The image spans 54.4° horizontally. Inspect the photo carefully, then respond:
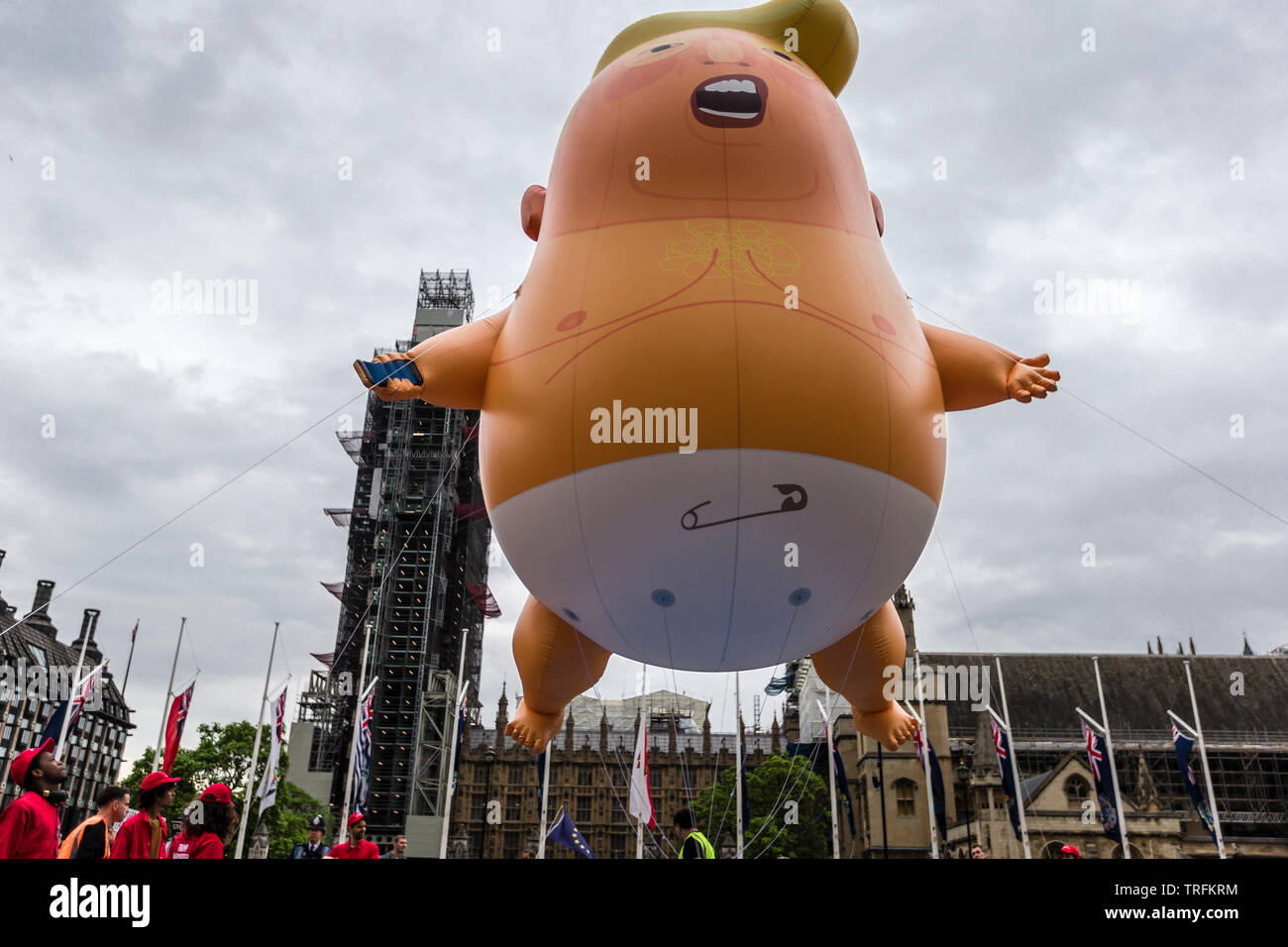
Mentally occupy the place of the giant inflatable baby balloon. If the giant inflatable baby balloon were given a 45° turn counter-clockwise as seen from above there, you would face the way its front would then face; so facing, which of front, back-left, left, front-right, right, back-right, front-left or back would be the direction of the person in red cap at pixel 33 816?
back-right

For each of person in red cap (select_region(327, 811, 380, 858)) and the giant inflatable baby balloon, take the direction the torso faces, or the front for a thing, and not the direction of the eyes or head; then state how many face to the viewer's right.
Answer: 0

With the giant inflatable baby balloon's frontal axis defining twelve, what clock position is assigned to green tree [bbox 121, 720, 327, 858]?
The green tree is roughly at 5 o'clock from the giant inflatable baby balloon.

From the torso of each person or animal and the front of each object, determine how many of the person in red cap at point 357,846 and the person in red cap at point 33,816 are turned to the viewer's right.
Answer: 1

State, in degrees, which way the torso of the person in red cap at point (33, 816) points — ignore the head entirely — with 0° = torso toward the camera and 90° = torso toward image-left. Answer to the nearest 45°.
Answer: approximately 270°

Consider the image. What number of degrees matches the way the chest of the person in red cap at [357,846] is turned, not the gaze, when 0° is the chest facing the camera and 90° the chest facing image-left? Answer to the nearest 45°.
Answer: approximately 0°

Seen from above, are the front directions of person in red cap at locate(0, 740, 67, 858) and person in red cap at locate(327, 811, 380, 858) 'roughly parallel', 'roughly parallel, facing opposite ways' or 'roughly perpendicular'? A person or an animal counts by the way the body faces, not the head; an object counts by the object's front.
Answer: roughly perpendicular

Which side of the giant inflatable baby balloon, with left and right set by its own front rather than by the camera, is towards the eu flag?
back

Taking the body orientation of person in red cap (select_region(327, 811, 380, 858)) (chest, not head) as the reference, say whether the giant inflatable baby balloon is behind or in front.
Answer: in front

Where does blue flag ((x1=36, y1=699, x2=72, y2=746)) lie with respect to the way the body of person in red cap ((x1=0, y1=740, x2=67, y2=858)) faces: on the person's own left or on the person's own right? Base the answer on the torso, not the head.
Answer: on the person's own left

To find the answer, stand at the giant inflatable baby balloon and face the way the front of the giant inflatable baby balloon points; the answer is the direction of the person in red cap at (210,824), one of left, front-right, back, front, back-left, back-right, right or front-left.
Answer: right
